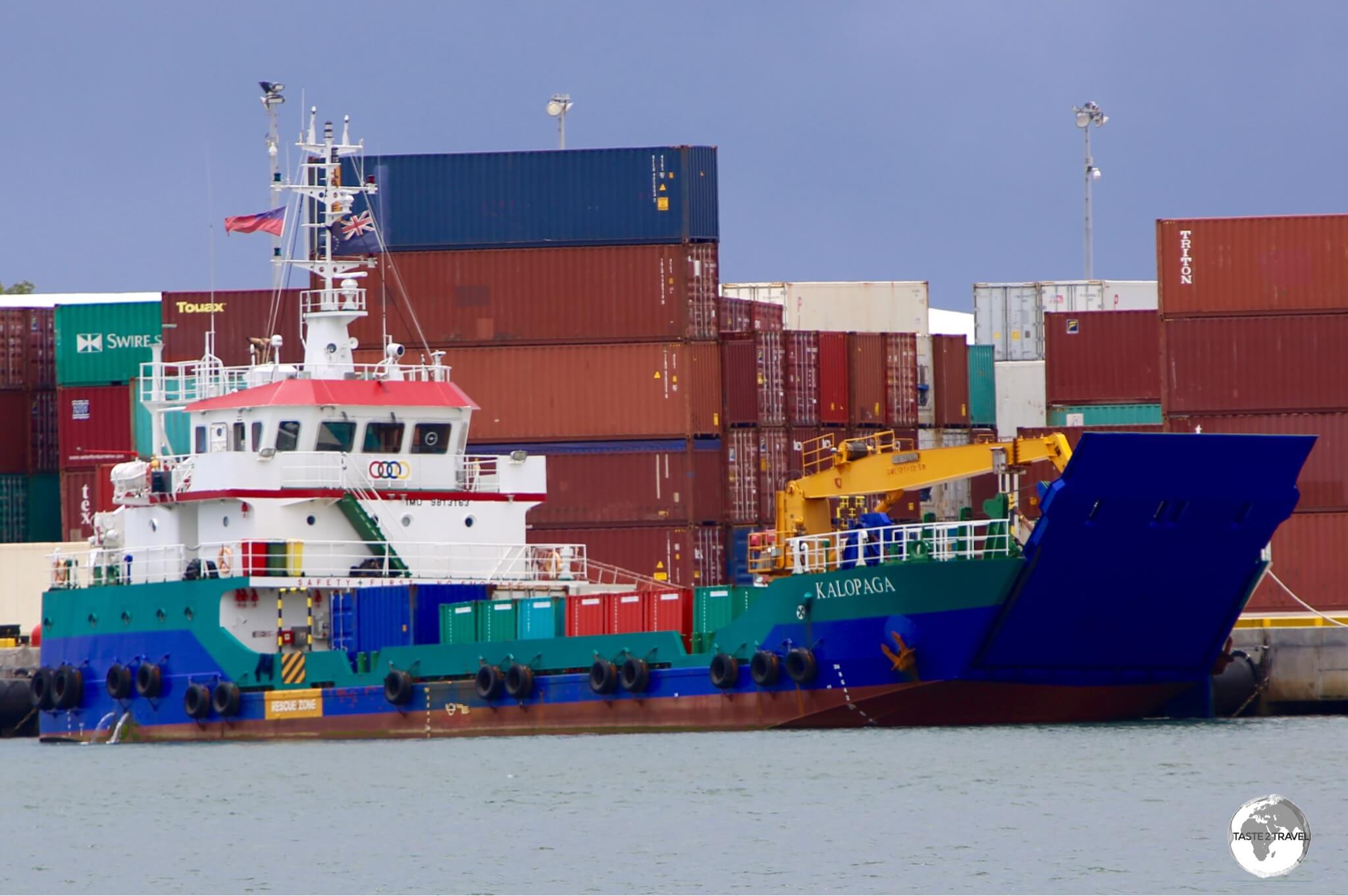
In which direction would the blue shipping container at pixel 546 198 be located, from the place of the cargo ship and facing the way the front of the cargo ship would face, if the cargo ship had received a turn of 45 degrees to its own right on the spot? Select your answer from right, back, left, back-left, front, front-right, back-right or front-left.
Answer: back

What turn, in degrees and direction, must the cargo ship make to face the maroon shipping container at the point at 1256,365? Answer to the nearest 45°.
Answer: approximately 90° to its left

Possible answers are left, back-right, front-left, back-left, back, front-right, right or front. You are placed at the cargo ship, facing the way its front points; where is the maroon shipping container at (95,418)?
back

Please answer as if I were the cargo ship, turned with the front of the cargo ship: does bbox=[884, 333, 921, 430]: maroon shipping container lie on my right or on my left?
on my left

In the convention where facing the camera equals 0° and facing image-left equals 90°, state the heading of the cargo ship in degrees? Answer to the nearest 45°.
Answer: approximately 315°

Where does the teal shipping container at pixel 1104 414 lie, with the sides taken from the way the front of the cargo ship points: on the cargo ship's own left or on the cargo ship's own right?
on the cargo ship's own left

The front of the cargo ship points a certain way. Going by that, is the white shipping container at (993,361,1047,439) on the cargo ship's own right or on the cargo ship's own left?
on the cargo ship's own left

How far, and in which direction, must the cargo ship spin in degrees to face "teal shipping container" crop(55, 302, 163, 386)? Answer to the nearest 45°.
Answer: approximately 180°

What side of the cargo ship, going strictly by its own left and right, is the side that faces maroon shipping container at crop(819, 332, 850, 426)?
left

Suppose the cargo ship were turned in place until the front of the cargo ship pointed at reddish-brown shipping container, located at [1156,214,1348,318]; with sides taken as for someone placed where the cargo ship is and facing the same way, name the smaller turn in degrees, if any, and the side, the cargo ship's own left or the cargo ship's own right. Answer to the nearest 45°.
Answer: approximately 90° to the cargo ship's own left

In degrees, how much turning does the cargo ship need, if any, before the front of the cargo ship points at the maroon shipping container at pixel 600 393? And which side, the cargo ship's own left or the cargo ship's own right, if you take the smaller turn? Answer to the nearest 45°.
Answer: approximately 135° to the cargo ship's own left
